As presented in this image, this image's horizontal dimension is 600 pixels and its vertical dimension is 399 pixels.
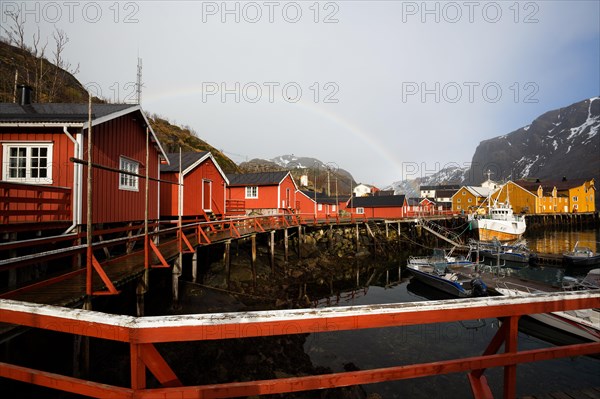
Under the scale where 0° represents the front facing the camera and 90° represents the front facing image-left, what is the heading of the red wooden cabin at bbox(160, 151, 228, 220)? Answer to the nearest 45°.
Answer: approximately 315°

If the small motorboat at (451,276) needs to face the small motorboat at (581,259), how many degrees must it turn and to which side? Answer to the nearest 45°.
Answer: approximately 90° to its right

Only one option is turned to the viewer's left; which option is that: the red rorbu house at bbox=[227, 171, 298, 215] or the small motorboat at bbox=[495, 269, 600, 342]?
the small motorboat

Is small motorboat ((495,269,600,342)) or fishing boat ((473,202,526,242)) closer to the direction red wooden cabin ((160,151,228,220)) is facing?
the small motorboat

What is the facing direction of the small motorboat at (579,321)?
to the viewer's left

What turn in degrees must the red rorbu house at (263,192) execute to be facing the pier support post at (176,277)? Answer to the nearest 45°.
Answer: approximately 45° to its right

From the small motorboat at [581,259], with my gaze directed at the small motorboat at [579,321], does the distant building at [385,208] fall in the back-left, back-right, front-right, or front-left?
back-right

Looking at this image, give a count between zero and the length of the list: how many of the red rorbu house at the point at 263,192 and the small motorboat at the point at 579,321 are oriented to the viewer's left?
1

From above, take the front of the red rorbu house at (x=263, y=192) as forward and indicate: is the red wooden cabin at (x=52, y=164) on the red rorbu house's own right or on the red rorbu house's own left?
on the red rorbu house's own right

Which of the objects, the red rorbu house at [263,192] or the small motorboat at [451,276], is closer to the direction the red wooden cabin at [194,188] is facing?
the small motorboat

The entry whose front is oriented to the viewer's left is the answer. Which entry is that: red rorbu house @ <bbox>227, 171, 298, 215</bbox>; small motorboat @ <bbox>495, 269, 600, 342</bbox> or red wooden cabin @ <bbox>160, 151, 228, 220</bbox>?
the small motorboat

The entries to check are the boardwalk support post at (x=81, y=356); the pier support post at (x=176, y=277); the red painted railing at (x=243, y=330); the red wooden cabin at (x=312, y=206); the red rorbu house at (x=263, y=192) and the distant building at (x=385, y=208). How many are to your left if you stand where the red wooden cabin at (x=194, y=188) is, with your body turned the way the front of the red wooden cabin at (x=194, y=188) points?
3
